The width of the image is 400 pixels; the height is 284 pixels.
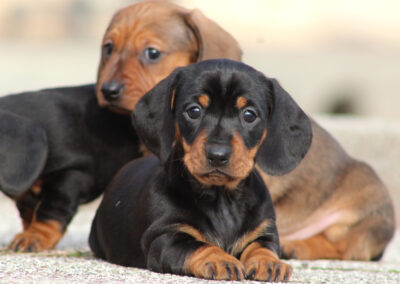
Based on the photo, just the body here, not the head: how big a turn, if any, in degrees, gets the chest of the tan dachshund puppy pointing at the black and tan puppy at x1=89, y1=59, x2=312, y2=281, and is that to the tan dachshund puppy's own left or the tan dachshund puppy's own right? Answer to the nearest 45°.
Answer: approximately 45° to the tan dachshund puppy's own left

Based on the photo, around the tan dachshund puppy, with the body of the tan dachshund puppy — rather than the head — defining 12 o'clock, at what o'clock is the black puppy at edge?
The black puppy at edge is roughly at 1 o'clock from the tan dachshund puppy.

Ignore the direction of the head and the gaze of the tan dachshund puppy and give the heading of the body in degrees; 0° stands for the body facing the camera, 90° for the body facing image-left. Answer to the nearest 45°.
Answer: approximately 45°

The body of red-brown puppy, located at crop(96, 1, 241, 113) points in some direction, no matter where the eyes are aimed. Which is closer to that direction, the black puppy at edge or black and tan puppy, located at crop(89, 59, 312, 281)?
the black puppy at edge

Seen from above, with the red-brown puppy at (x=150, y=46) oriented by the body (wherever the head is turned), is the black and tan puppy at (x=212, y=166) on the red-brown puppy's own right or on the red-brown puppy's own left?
on the red-brown puppy's own left

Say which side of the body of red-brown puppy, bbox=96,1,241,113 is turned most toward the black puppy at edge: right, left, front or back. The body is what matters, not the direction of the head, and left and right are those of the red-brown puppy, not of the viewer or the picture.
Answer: front
